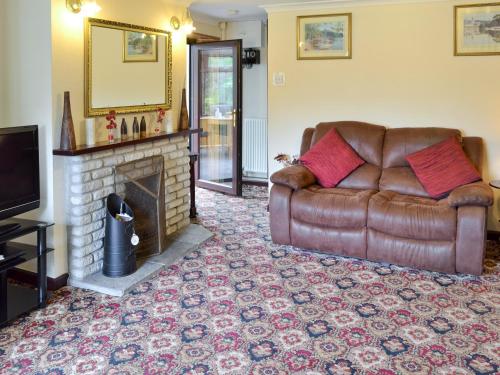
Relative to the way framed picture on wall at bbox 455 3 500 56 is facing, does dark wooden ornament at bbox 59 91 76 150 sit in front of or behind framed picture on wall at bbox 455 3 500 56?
in front

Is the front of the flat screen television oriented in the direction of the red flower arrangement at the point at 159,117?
no

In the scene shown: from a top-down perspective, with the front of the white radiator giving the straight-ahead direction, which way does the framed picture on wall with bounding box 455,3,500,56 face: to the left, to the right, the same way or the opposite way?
the same way

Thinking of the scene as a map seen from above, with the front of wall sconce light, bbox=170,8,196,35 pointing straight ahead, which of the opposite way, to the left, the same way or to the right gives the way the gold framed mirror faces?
the same way

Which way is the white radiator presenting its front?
toward the camera

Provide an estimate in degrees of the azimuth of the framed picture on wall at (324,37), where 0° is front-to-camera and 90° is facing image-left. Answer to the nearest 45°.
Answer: approximately 0°

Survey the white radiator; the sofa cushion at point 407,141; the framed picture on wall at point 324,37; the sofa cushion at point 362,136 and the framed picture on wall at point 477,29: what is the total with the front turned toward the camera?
5

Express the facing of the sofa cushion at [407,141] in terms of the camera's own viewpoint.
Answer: facing the viewer

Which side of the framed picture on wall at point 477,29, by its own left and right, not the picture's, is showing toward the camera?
front

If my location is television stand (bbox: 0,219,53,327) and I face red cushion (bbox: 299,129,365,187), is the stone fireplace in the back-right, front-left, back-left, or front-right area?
front-left

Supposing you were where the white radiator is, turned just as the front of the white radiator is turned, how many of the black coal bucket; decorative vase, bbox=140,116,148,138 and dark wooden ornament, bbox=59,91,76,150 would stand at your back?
0

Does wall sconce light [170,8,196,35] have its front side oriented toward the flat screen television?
no

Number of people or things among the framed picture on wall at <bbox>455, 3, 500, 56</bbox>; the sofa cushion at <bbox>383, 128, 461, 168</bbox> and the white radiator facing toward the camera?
3
